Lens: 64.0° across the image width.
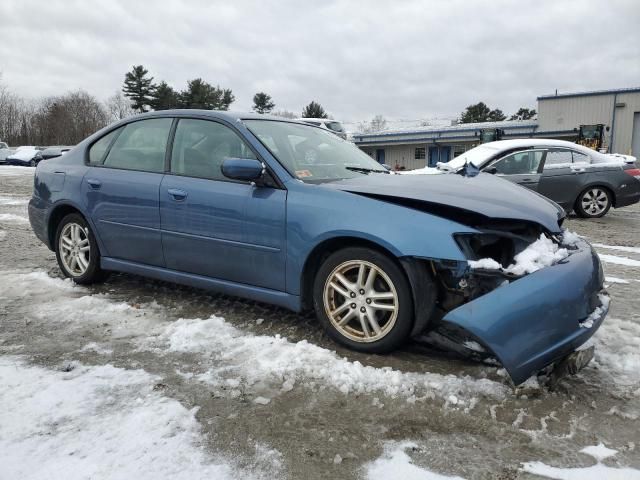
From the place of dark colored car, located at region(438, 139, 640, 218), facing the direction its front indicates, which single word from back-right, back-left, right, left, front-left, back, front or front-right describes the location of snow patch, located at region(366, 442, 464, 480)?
left

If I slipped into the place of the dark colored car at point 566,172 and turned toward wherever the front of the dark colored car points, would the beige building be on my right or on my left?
on my right

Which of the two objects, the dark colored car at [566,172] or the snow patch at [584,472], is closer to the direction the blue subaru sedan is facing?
the snow patch

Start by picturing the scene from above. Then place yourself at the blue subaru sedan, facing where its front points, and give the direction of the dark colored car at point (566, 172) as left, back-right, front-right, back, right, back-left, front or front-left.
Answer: left

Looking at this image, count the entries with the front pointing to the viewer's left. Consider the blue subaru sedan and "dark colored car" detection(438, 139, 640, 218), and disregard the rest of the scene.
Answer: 1

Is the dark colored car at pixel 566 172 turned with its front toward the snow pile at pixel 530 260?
no

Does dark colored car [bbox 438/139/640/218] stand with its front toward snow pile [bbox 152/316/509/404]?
no

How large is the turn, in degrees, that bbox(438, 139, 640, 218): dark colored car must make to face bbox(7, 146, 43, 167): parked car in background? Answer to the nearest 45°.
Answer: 0° — it already faces it

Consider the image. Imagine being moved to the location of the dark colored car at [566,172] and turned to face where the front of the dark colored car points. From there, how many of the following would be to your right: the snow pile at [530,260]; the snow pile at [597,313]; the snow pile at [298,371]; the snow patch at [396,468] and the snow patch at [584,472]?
0

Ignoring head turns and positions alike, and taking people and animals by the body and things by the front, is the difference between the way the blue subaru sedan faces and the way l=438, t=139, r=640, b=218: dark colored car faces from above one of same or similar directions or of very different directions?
very different directions

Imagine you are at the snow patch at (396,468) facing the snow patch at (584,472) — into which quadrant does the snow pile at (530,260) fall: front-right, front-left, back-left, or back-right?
front-left

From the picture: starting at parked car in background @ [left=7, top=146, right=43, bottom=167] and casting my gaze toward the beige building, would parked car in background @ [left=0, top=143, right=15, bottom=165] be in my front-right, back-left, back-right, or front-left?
back-left

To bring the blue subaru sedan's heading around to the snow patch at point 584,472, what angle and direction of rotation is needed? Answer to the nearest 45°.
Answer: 0° — it already faces it

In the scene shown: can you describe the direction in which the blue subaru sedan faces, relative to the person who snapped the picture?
facing the viewer and to the right of the viewer

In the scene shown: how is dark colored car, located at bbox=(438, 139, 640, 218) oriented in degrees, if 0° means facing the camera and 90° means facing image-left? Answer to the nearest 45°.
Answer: approximately 90°

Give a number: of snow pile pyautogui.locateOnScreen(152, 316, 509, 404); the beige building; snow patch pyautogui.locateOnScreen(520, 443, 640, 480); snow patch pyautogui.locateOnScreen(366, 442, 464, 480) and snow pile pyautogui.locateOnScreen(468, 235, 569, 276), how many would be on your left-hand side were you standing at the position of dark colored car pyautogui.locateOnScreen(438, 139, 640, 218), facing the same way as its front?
4
